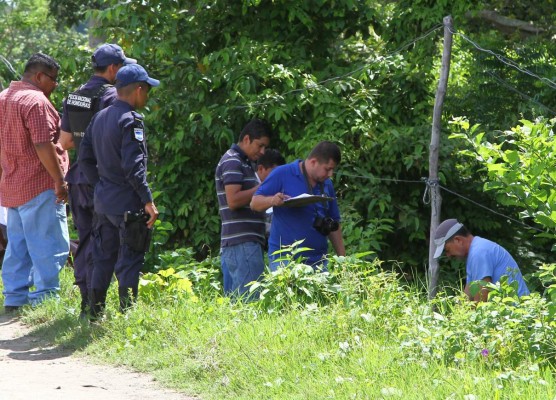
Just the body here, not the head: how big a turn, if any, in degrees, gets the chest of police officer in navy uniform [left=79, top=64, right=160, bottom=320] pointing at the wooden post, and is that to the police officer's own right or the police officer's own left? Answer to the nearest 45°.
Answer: approximately 45° to the police officer's own right

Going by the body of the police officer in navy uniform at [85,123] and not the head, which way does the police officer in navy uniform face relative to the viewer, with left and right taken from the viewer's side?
facing away from the viewer and to the right of the viewer

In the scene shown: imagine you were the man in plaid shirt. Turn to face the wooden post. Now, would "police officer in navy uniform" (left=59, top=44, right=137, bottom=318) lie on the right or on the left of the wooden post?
right

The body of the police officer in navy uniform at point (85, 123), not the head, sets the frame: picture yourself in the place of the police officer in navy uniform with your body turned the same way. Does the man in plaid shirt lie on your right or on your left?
on your left

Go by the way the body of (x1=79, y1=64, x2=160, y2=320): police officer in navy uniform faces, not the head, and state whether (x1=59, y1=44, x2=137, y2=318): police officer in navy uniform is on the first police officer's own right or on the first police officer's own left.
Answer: on the first police officer's own left

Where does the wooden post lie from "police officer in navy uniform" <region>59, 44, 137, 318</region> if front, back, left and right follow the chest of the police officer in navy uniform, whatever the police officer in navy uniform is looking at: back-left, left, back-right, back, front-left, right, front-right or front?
front-right
